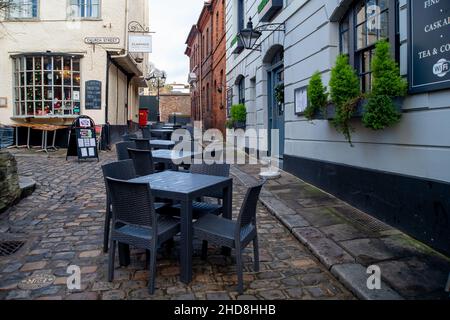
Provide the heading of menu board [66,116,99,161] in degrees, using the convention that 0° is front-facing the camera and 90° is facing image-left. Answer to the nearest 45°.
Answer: approximately 315°

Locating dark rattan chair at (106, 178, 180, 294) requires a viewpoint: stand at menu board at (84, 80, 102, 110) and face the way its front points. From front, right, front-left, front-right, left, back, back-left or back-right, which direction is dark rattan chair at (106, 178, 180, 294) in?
front

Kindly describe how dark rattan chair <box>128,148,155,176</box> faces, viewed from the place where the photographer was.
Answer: facing away from the viewer and to the right of the viewer

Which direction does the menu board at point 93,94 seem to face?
toward the camera

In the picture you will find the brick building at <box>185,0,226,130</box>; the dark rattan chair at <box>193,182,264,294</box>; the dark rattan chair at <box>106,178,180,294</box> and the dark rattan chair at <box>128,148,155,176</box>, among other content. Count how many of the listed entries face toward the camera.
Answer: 0

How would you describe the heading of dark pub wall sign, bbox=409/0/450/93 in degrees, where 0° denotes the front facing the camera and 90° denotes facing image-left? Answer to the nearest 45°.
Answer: approximately 45°

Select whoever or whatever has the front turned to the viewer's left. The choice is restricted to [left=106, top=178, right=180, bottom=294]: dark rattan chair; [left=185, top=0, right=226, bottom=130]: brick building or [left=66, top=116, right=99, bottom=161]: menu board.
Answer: the brick building

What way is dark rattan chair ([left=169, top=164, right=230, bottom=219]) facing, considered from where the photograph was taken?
facing the viewer and to the left of the viewer

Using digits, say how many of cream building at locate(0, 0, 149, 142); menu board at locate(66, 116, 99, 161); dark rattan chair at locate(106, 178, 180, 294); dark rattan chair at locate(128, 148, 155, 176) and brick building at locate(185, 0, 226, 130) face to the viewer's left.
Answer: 1

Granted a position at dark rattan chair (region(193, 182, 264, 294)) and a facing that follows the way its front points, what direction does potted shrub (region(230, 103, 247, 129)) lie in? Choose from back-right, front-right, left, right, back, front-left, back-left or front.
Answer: front-right

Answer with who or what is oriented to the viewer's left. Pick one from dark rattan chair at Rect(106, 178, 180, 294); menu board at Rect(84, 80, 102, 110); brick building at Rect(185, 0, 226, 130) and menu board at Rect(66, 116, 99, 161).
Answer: the brick building
